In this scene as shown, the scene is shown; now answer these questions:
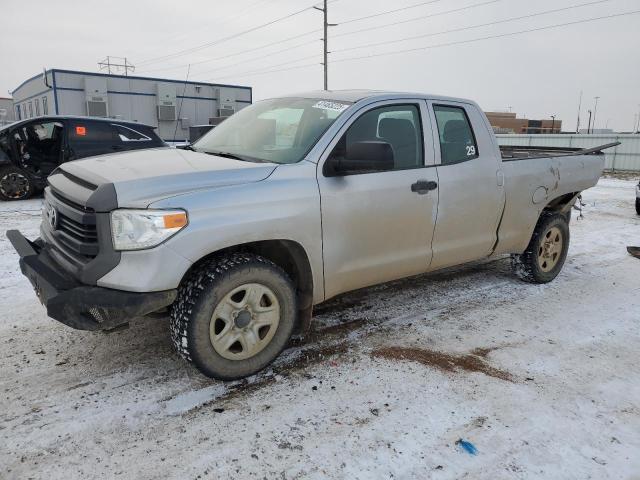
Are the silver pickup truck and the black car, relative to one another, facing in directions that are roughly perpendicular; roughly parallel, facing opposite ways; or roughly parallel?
roughly parallel

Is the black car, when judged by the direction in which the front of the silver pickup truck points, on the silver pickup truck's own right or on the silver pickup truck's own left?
on the silver pickup truck's own right

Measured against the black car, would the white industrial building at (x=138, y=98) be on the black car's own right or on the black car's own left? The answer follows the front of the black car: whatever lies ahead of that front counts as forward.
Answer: on the black car's own right

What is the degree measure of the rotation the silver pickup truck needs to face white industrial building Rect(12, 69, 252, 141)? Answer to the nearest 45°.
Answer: approximately 135° to its right

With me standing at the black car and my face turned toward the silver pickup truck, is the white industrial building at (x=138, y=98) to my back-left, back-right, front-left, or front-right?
back-left

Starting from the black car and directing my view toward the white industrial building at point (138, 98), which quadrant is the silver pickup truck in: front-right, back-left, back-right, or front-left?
back-right

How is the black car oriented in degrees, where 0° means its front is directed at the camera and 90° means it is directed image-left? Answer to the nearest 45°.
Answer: approximately 90°

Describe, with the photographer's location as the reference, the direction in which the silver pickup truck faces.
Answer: facing the viewer and to the left of the viewer

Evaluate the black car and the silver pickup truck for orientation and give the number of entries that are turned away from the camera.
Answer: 0

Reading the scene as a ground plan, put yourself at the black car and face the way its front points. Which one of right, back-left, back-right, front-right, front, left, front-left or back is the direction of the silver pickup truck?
left
